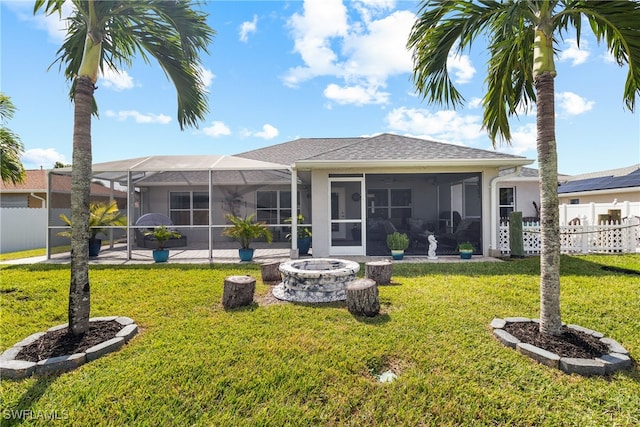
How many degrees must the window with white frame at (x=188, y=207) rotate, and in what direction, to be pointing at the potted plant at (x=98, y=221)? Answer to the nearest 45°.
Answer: approximately 45° to its right

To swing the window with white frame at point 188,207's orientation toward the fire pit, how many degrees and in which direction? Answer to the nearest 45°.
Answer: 0° — it already faces it
